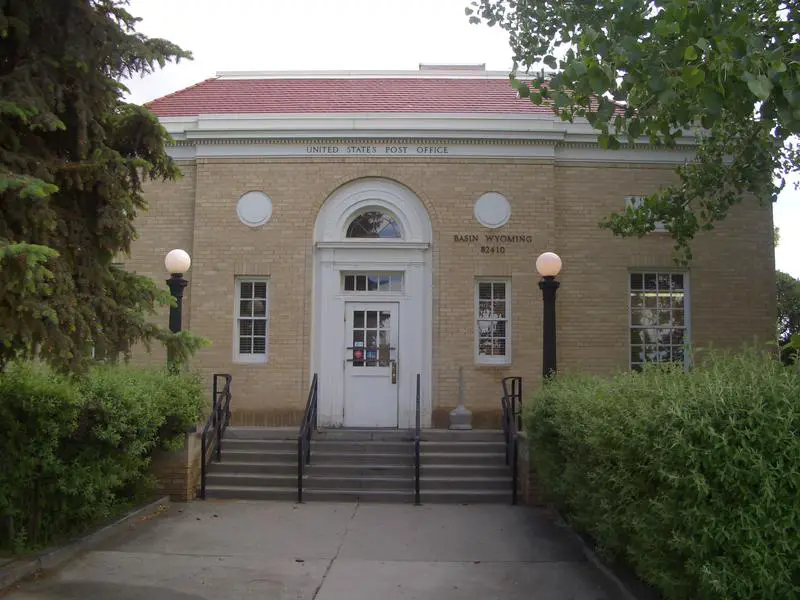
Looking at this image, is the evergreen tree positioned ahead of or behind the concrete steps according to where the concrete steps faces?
ahead

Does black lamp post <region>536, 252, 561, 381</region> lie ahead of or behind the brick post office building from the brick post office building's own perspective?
ahead

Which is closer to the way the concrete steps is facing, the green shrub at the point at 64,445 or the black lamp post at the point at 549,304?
the green shrub

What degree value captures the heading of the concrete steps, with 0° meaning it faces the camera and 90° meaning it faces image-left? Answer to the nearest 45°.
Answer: approximately 0°

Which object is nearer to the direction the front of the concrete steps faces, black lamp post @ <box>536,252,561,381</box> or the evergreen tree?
the evergreen tree

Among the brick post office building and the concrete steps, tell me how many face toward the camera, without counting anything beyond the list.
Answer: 2
